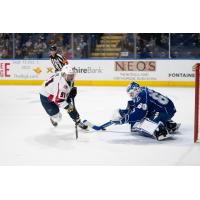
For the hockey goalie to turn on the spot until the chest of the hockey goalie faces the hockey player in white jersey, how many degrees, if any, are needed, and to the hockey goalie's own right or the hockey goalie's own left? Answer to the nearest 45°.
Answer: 0° — they already face them

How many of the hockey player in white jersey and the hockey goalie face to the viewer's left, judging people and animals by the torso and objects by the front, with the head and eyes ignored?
1

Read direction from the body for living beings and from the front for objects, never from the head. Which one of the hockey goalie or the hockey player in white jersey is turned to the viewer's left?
the hockey goalie

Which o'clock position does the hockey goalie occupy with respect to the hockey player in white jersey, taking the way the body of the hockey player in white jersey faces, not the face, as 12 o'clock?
The hockey goalie is roughly at 11 o'clock from the hockey player in white jersey.

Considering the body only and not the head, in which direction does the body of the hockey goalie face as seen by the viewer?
to the viewer's left
